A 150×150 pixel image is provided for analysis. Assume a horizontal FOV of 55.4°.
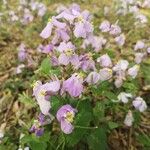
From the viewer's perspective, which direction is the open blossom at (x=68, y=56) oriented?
toward the camera

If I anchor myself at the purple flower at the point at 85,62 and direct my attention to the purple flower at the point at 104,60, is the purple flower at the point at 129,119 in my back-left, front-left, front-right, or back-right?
front-right

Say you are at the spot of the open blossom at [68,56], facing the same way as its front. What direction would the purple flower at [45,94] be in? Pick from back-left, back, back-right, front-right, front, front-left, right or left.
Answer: front-right

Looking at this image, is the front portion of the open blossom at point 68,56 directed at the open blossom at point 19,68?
no

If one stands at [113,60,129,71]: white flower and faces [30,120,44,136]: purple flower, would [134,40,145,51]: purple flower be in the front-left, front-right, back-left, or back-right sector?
back-right

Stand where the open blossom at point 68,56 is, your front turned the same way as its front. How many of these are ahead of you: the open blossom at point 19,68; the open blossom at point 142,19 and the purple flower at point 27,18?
0

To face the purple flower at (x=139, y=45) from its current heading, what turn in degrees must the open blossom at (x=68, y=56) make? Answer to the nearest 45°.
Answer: approximately 135° to its left

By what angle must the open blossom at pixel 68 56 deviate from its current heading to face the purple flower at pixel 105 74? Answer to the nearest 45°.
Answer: approximately 90° to its left
